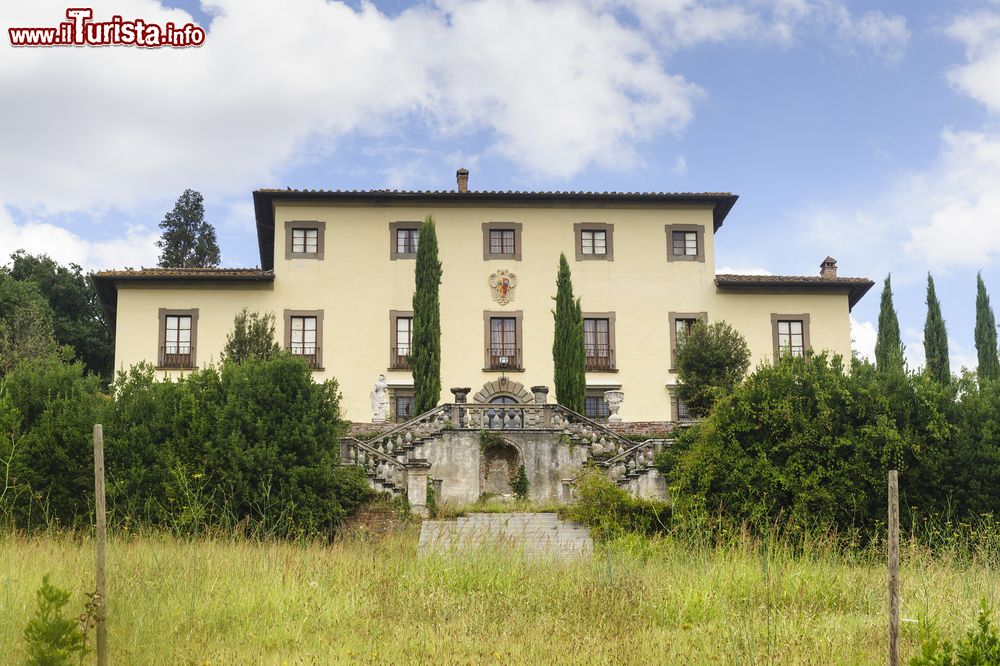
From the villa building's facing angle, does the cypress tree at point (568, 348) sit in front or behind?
in front

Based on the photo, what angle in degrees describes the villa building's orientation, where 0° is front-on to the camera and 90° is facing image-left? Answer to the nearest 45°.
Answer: approximately 0°

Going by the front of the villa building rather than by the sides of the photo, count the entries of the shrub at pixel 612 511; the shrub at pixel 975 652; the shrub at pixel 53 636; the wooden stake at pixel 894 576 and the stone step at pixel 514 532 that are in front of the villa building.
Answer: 5

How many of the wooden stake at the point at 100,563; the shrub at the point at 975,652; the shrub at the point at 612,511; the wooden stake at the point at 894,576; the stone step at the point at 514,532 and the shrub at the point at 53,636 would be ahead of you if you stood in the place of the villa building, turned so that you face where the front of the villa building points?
6

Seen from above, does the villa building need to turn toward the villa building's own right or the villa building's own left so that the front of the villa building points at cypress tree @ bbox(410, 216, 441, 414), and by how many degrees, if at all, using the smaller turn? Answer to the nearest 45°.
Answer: approximately 45° to the villa building's own right

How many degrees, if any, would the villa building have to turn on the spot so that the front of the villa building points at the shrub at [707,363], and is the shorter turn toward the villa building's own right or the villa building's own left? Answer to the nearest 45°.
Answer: approximately 45° to the villa building's own left

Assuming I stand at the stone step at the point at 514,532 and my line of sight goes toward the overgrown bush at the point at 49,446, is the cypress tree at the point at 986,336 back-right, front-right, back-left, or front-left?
back-right

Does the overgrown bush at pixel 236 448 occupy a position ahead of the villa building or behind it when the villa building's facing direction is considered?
ahead

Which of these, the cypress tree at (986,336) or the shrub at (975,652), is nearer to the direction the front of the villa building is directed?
the shrub

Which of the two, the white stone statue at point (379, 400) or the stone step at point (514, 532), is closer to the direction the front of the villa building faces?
the stone step

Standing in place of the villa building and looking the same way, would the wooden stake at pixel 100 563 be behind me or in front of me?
in front

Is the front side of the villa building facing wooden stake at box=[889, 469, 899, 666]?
yes

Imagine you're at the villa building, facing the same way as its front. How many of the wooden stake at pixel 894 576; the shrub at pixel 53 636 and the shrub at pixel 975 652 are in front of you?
3

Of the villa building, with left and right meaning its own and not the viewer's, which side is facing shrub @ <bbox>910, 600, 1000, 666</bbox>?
front
